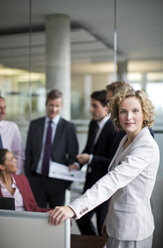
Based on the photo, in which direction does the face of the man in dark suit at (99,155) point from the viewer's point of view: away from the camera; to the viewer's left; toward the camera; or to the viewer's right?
to the viewer's left

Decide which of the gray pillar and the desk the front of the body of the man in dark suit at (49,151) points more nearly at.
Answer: the desk

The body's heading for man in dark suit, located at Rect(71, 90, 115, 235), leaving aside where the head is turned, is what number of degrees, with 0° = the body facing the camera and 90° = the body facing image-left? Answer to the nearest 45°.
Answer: approximately 45°

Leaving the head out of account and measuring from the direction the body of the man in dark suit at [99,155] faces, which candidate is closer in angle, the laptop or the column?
the laptop

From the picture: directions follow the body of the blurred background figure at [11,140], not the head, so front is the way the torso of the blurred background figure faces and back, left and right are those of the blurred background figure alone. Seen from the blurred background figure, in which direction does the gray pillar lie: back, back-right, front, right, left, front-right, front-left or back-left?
back-left

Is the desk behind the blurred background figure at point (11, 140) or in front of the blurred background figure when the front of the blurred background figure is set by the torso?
in front

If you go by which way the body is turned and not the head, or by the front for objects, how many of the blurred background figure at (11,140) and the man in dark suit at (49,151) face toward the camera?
2

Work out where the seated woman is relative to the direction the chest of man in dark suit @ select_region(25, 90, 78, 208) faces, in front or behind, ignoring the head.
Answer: in front

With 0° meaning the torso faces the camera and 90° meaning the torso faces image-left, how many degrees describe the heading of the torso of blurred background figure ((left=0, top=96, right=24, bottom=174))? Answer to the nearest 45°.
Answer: approximately 0°

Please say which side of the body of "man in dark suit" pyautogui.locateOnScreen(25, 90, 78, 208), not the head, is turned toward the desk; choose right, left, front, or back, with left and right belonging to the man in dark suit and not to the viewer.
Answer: front
